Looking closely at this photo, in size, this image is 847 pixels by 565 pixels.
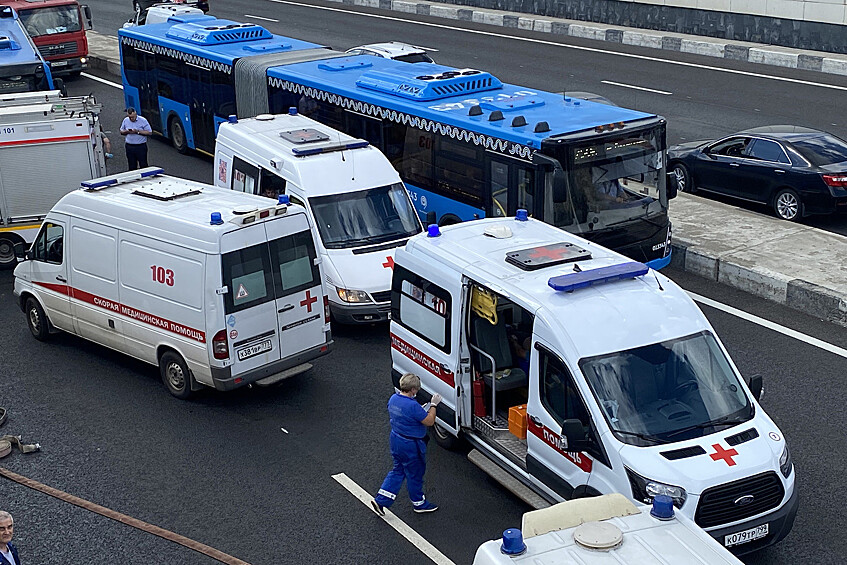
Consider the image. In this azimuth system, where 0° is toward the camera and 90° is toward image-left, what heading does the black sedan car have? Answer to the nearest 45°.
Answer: approximately 135°

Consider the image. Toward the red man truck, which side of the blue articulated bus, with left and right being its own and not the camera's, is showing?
back

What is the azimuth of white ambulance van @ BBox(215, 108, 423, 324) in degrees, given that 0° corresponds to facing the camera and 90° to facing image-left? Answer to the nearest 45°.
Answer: approximately 315°

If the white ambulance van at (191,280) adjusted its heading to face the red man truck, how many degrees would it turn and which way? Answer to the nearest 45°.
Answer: approximately 45° to its right

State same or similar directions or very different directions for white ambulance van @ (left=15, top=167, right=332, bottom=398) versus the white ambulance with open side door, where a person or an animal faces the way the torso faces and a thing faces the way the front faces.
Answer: very different directions

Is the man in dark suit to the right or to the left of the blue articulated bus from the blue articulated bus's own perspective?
on its right

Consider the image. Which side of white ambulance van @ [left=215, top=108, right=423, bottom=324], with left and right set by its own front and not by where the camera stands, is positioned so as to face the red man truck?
back

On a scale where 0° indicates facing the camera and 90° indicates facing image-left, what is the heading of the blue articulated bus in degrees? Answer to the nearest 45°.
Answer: approximately 315°

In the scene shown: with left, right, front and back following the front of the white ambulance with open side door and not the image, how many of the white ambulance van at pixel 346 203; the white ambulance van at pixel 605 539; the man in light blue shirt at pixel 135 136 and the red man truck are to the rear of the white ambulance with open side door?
3

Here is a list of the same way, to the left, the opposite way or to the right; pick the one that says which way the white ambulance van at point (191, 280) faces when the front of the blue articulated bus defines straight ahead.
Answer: the opposite way
